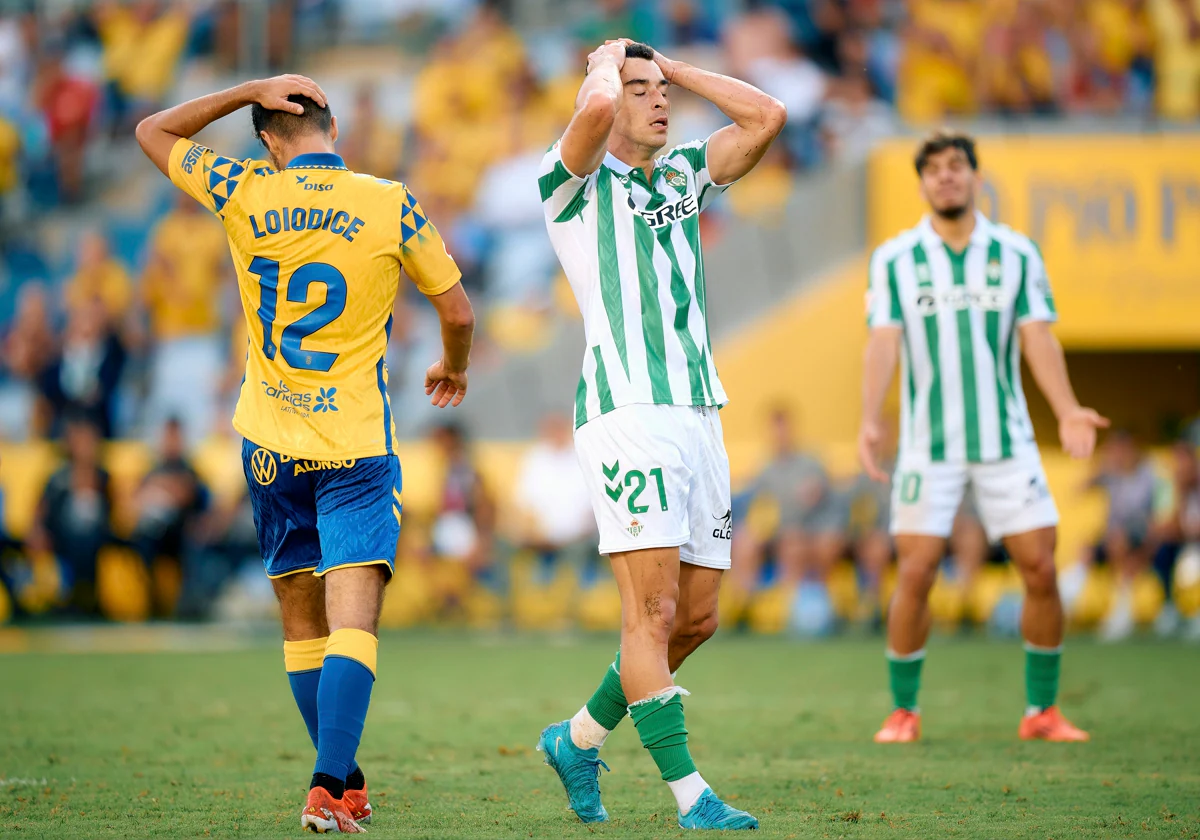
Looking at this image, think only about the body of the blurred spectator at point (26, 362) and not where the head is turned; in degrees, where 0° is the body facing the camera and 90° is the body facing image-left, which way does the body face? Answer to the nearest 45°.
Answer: approximately 0°

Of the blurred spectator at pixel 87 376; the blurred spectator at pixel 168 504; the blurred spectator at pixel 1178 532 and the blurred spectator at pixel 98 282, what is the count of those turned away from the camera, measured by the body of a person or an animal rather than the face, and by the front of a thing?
0

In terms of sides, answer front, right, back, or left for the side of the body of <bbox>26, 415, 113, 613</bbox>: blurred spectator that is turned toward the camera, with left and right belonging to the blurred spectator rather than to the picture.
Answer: front

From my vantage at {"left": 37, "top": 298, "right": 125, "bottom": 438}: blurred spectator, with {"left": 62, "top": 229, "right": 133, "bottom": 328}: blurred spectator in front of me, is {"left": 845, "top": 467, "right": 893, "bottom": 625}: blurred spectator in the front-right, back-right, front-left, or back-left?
back-right

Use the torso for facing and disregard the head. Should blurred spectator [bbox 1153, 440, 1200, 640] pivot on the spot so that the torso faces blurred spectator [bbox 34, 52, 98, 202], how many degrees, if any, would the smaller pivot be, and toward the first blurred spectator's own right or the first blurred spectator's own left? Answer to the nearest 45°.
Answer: approximately 90° to the first blurred spectator's own right

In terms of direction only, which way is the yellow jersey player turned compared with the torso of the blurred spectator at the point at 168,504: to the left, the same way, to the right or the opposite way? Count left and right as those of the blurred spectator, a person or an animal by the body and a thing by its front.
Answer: the opposite way

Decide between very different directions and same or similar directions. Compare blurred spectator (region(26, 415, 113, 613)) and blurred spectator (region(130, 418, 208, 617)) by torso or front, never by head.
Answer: same or similar directions

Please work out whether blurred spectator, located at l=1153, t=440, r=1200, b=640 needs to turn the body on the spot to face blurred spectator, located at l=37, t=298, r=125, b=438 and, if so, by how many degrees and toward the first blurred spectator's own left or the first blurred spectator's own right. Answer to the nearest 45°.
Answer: approximately 90° to the first blurred spectator's own right

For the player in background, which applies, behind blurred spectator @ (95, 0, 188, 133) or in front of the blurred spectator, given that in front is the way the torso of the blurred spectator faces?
in front

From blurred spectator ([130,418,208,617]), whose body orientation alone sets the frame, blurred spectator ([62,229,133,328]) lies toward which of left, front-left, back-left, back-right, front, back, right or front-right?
back

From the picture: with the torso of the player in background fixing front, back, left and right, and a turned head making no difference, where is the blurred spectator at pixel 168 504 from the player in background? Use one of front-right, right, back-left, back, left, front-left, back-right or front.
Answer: back-right

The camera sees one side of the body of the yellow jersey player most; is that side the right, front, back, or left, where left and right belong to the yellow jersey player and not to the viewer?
back

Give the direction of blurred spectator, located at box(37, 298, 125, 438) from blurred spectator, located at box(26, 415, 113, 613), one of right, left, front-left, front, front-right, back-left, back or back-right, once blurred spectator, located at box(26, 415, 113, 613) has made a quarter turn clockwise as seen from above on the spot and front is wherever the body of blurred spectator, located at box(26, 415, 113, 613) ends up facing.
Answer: right

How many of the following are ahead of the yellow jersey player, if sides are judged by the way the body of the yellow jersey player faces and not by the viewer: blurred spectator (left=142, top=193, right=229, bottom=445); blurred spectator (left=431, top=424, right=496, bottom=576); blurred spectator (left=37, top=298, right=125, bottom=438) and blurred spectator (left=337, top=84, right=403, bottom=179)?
4

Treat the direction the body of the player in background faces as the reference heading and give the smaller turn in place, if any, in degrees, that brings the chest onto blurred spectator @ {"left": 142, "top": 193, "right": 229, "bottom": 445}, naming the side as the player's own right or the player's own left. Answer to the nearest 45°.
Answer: approximately 135° to the player's own right

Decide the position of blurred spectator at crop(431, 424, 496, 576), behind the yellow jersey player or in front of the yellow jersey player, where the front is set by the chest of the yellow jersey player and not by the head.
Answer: in front
